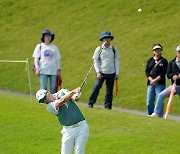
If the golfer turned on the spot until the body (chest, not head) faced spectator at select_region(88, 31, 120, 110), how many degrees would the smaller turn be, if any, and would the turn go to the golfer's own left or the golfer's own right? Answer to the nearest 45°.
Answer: approximately 180°

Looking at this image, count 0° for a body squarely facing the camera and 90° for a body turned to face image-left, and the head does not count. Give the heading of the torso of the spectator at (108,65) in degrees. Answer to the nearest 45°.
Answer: approximately 0°

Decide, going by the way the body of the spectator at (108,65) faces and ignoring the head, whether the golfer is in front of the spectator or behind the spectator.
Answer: in front

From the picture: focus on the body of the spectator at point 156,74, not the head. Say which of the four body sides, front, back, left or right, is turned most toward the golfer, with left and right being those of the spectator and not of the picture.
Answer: front

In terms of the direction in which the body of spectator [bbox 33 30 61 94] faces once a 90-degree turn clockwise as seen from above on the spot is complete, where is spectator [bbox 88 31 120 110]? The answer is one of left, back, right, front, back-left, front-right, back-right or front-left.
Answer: back

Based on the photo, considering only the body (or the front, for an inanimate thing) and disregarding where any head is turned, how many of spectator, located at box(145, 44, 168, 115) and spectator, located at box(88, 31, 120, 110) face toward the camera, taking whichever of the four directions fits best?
2

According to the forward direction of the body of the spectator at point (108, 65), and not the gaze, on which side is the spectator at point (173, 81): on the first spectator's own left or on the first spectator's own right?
on the first spectator's own left
